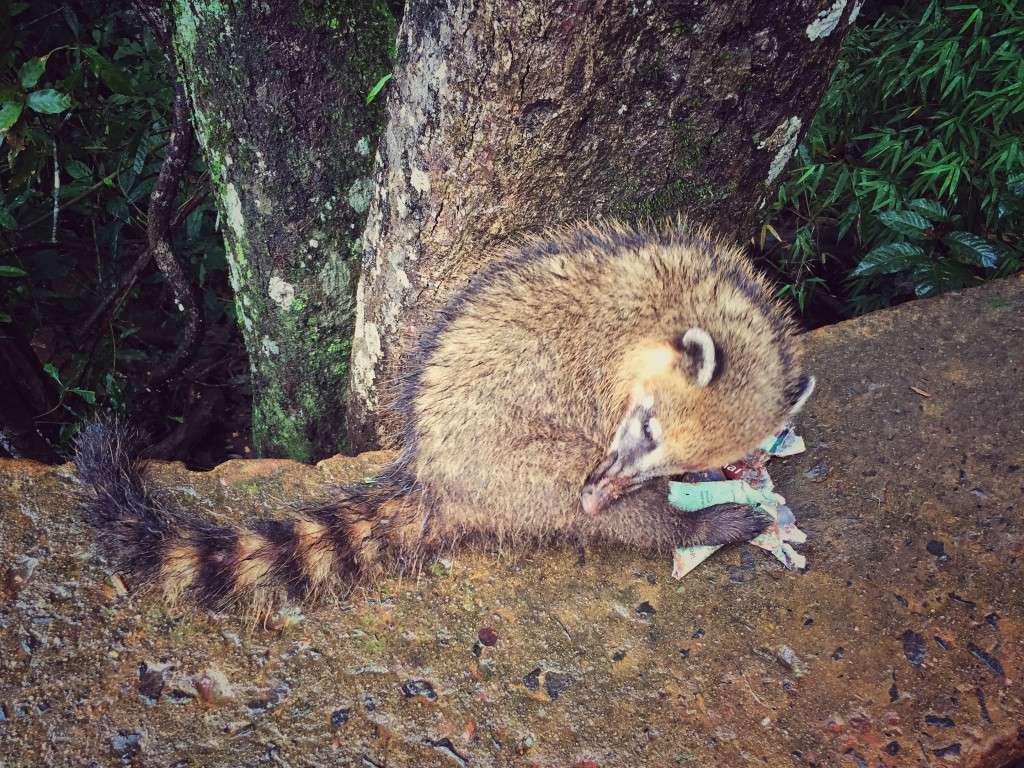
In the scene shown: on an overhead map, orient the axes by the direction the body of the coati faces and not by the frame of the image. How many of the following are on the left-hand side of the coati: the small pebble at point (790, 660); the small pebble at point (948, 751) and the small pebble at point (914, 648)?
0

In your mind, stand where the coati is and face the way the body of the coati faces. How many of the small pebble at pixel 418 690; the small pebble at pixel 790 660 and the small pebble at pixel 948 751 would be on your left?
0

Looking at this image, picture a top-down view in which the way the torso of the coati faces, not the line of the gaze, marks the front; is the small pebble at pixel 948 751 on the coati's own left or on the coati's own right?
on the coati's own right

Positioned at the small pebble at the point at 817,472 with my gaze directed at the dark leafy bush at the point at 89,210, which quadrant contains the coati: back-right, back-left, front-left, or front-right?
front-left

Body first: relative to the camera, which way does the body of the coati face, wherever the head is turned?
to the viewer's right

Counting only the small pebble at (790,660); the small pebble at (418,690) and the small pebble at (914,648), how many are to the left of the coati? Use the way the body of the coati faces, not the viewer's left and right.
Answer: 0

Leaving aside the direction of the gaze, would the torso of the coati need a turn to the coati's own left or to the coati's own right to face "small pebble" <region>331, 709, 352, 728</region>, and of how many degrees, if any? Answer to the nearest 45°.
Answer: approximately 135° to the coati's own right

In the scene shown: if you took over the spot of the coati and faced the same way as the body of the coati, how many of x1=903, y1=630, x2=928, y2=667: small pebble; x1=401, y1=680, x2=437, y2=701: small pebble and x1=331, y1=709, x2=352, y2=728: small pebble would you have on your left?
0

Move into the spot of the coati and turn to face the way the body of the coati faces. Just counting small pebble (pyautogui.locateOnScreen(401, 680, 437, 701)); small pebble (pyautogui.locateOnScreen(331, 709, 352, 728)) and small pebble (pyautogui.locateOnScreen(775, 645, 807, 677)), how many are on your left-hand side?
0

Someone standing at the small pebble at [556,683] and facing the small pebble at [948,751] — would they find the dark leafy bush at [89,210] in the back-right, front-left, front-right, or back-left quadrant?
back-left

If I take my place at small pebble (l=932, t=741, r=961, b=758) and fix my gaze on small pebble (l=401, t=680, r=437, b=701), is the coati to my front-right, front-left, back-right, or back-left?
front-right
